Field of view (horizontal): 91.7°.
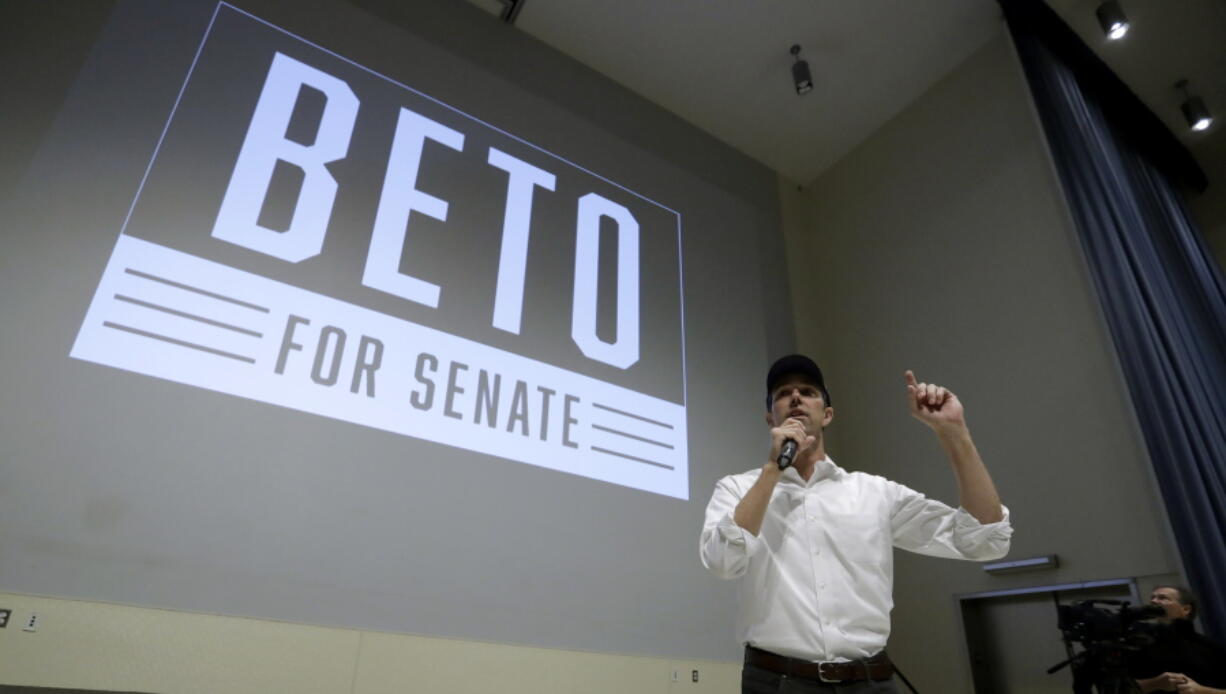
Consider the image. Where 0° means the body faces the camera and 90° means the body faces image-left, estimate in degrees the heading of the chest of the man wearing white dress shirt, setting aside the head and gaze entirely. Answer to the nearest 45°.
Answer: approximately 0°

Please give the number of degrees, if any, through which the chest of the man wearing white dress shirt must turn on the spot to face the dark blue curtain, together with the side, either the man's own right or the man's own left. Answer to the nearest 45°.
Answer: approximately 135° to the man's own left
